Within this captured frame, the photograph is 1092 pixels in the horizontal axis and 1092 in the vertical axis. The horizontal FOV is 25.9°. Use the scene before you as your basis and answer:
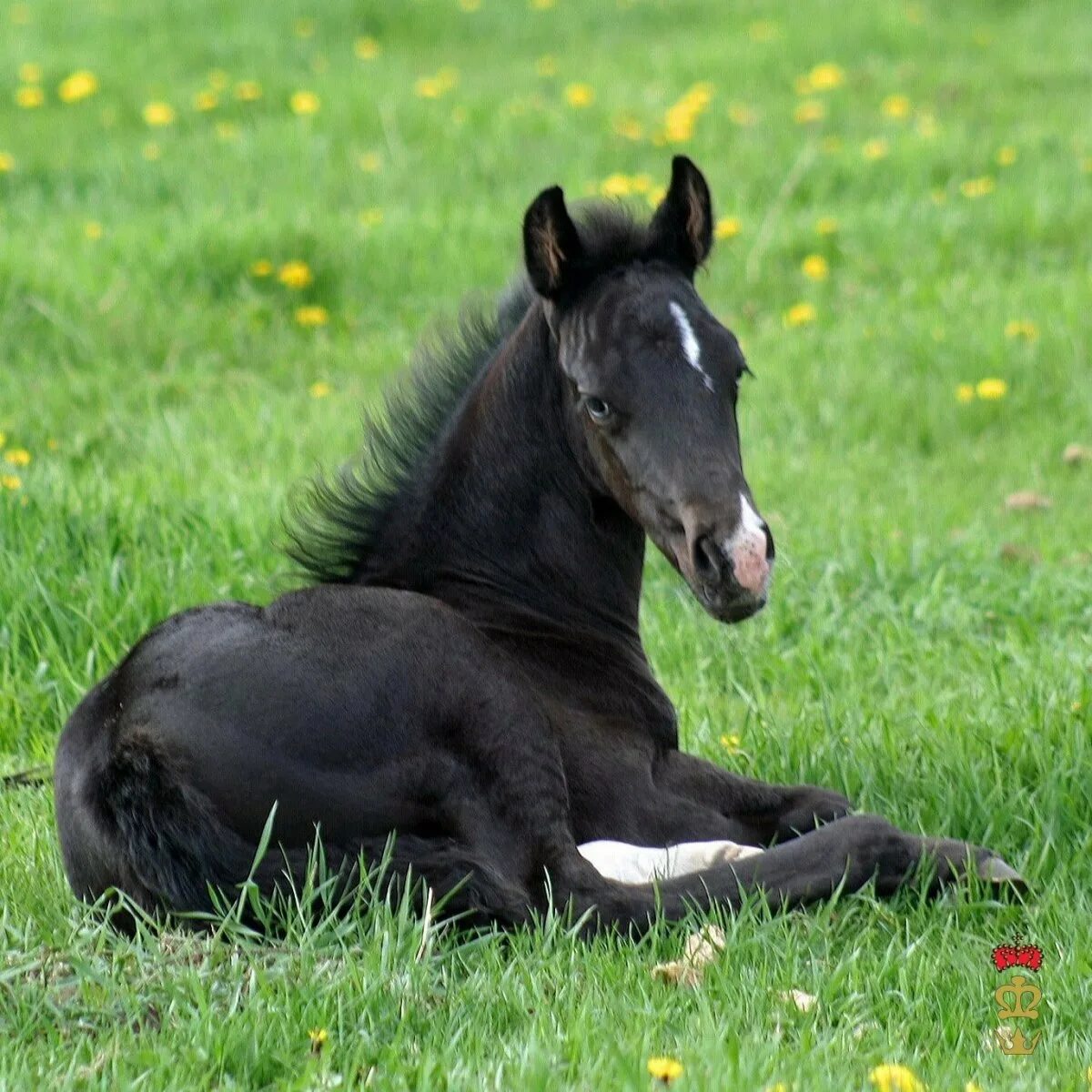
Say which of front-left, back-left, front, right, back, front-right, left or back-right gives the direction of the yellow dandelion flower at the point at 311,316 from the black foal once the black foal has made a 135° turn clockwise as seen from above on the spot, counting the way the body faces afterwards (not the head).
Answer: back-right

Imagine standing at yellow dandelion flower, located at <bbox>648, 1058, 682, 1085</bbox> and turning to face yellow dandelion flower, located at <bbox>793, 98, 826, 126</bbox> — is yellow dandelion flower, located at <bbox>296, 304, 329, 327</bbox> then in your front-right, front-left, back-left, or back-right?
front-left

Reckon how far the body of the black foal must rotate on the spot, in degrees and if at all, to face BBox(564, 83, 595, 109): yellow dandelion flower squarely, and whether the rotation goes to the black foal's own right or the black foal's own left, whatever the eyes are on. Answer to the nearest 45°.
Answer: approximately 90° to the black foal's own left

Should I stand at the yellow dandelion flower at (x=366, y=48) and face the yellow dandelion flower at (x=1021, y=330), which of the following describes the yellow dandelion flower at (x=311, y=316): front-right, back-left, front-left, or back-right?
front-right

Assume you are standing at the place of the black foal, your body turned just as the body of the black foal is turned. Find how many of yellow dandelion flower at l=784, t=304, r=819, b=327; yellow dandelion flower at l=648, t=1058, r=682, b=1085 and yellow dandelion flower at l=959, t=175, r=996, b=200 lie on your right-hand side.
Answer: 1

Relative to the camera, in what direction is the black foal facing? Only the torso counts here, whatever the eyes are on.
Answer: to the viewer's right

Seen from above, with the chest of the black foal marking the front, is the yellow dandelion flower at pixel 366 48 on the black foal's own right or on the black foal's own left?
on the black foal's own left

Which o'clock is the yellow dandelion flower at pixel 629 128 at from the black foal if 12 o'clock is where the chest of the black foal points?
The yellow dandelion flower is roughly at 9 o'clock from the black foal.

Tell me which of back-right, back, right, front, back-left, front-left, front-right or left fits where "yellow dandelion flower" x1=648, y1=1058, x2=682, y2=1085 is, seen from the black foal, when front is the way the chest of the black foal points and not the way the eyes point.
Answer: right

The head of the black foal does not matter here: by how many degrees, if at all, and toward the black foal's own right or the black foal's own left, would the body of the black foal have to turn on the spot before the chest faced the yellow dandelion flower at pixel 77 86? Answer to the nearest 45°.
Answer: approximately 90° to the black foal's own left

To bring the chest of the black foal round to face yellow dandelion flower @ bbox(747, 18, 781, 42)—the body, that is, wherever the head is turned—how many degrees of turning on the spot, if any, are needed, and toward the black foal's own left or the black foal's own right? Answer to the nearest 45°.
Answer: approximately 90° to the black foal's own left

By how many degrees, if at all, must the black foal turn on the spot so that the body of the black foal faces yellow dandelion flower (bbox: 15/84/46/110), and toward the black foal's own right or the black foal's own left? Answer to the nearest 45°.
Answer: approximately 90° to the black foal's own left

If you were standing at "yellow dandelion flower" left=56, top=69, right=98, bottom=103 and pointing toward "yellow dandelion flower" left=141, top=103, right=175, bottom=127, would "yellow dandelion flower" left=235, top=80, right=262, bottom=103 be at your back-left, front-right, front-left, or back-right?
front-left

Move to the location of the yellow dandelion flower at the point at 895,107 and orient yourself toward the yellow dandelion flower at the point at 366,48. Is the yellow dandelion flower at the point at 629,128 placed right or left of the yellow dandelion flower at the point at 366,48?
left
